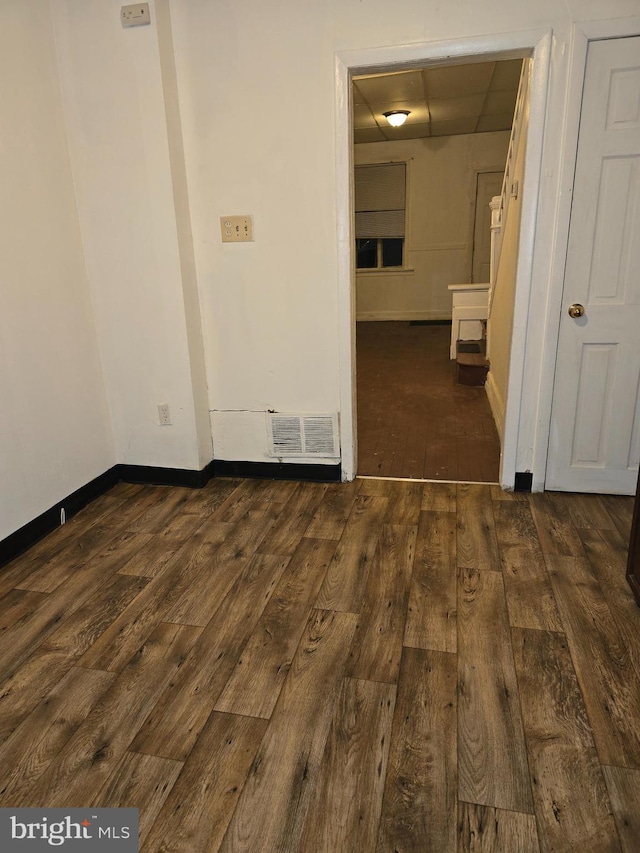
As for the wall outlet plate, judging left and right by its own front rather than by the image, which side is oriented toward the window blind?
back

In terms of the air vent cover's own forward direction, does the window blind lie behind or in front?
behind

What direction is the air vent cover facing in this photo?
toward the camera

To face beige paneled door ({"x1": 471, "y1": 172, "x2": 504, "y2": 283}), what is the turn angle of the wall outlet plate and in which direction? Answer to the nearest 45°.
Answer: approximately 135° to its left

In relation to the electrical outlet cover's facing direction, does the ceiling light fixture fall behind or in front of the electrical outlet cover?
behind

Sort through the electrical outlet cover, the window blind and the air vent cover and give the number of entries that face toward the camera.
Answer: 3

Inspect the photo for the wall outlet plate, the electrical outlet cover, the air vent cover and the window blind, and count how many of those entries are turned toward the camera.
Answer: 4

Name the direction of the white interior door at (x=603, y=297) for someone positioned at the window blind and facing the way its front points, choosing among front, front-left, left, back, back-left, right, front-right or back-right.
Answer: front

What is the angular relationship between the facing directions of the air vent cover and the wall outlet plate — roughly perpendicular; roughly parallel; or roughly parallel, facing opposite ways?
roughly parallel

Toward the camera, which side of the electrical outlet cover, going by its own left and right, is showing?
front

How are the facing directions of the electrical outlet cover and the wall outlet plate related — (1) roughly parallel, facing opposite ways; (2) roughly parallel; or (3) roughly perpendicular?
roughly parallel

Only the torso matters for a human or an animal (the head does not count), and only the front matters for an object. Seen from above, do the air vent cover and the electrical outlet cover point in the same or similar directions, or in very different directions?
same or similar directions

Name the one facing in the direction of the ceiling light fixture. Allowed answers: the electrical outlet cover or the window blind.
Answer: the window blind
